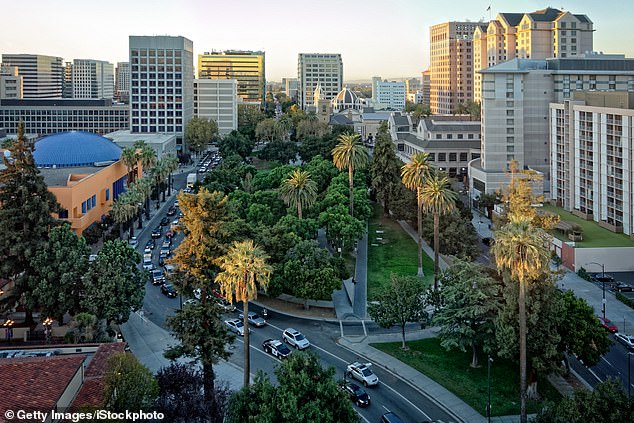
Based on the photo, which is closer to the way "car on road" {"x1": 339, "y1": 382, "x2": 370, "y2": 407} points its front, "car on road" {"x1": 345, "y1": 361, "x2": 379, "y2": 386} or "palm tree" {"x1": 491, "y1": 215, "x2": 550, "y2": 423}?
the palm tree

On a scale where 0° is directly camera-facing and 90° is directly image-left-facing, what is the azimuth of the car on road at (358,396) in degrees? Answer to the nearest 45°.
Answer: approximately 315°

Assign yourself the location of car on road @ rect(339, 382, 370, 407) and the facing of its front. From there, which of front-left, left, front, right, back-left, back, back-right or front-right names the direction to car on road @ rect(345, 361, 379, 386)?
back-left

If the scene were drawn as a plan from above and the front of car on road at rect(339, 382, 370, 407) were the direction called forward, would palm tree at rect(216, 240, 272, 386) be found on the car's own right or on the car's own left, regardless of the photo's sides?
on the car's own right

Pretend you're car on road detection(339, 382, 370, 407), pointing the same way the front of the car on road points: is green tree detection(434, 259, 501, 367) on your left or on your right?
on your left
